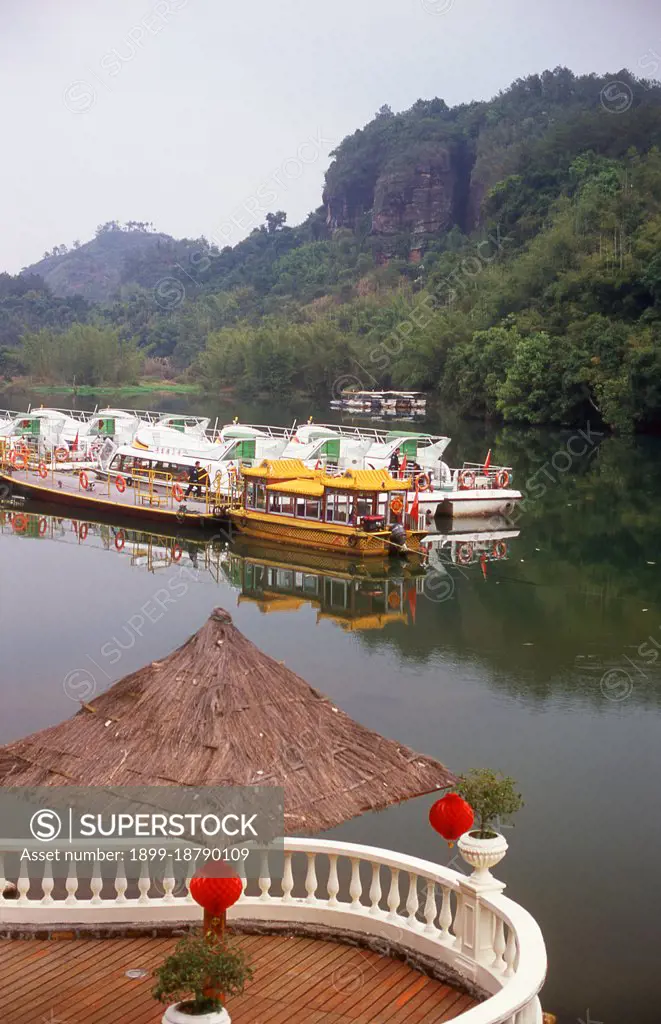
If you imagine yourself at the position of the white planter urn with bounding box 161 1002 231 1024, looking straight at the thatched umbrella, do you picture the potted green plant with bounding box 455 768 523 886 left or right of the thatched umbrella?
right

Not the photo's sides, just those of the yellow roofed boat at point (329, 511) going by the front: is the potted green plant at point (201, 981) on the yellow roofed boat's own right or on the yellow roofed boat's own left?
on the yellow roofed boat's own left

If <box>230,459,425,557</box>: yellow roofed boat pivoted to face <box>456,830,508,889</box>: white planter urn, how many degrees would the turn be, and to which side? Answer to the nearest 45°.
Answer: approximately 135° to its left

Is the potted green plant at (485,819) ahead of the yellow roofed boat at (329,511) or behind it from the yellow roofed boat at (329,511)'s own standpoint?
behind

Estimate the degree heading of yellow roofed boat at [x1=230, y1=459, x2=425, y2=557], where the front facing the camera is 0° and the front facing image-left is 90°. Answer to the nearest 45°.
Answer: approximately 135°

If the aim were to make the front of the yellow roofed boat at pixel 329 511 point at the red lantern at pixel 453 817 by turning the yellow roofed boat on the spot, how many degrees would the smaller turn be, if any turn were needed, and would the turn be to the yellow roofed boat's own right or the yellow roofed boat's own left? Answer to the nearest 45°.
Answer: approximately 135° to the yellow roofed boat's own left
